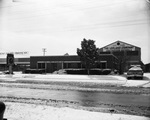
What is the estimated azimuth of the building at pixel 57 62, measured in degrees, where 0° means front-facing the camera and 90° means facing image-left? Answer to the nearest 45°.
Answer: approximately 0°

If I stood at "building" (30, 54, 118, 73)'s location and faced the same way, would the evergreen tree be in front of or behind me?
in front
